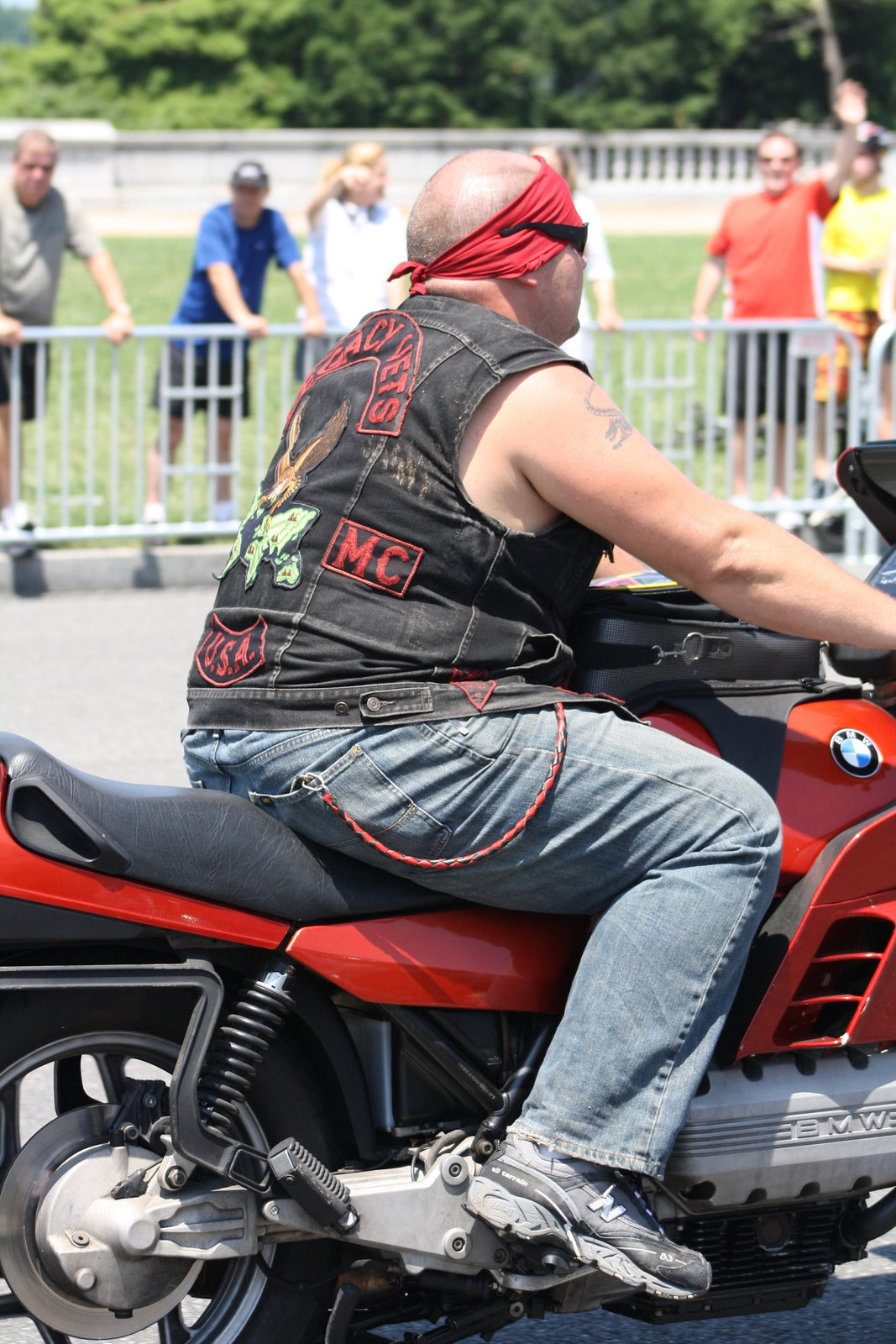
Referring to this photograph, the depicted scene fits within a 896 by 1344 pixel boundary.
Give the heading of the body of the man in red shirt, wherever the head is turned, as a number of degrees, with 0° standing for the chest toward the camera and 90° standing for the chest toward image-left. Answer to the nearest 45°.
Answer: approximately 0°

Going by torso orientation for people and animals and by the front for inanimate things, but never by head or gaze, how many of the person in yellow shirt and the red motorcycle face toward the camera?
1

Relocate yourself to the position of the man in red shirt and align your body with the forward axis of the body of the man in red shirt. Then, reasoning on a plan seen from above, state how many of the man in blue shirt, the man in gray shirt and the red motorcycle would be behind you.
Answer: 0

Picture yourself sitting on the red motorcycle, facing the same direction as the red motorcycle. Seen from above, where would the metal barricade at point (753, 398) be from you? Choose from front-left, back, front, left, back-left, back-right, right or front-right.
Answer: left

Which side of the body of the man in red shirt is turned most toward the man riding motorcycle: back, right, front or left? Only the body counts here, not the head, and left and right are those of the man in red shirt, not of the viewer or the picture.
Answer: front

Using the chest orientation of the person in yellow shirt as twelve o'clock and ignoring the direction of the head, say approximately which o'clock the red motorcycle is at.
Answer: The red motorcycle is roughly at 12 o'clock from the person in yellow shirt.

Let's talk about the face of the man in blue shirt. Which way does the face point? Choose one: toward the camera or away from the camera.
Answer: toward the camera

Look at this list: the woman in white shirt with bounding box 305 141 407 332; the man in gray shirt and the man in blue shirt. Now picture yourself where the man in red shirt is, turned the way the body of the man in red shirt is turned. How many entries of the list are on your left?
0

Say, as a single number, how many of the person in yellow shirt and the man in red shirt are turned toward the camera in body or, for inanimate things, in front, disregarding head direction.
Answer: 2

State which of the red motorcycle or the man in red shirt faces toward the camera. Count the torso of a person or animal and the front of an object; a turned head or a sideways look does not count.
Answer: the man in red shirt

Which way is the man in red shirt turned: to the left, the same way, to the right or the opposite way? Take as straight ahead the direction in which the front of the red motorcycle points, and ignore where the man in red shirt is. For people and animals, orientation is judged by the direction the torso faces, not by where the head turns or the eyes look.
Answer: to the right

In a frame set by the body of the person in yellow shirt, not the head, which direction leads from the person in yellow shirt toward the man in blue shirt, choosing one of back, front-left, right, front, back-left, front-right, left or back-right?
front-right

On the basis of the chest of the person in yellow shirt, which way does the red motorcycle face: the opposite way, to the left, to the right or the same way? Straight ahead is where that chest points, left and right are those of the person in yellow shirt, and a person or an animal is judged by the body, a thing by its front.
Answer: to the left

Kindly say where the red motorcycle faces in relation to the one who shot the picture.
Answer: facing to the right of the viewer

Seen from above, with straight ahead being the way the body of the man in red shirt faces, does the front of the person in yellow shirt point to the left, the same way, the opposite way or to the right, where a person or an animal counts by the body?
the same way

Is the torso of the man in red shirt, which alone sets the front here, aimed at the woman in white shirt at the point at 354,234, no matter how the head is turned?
no

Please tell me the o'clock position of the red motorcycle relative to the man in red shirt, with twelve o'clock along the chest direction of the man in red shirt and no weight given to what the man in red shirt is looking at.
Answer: The red motorcycle is roughly at 12 o'clock from the man in red shirt.

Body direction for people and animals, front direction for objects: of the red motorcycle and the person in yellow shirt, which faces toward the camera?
the person in yellow shirt

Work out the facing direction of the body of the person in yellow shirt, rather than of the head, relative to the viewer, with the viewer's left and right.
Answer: facing the viewer

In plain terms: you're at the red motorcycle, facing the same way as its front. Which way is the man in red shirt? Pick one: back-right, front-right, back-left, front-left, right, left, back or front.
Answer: left
